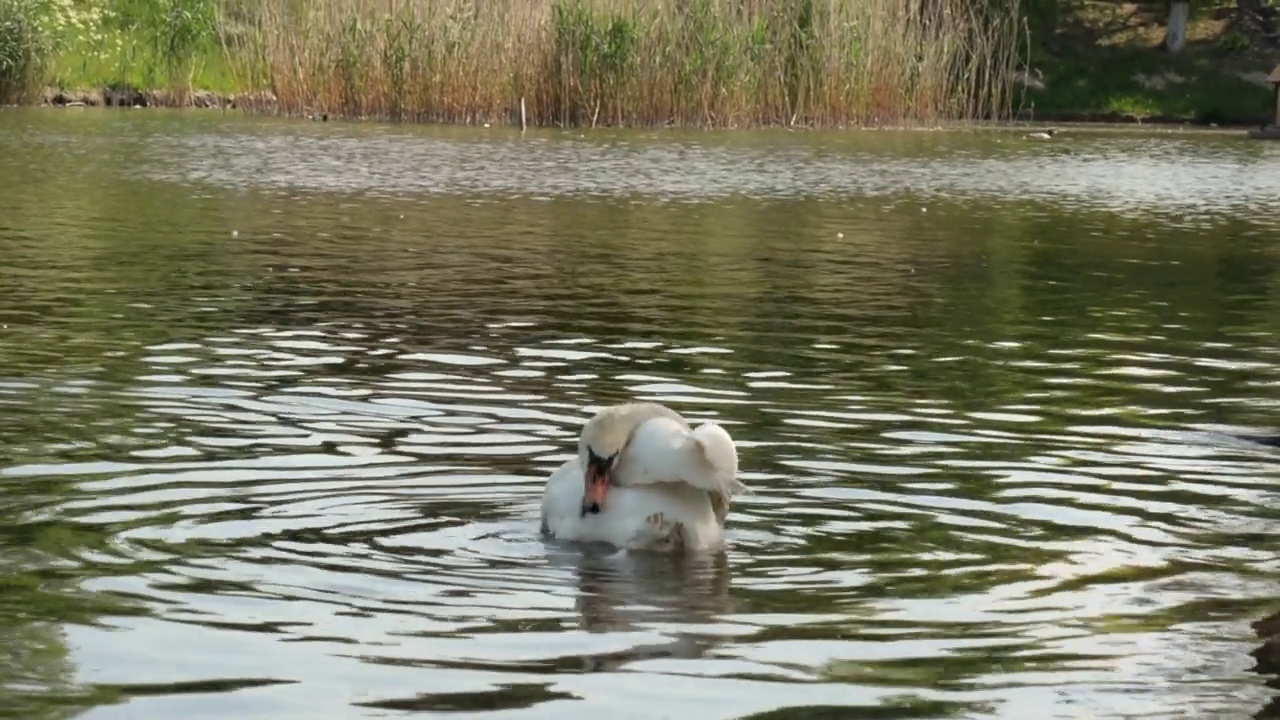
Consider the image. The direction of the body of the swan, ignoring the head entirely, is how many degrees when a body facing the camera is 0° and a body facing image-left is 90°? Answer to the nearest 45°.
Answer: approximately 45°
